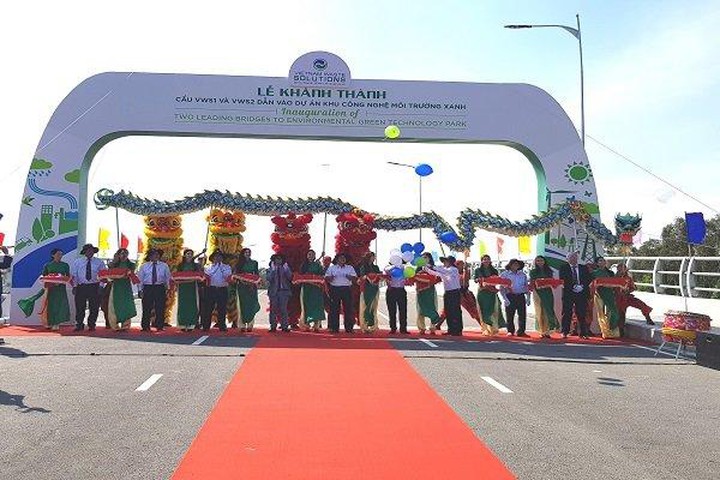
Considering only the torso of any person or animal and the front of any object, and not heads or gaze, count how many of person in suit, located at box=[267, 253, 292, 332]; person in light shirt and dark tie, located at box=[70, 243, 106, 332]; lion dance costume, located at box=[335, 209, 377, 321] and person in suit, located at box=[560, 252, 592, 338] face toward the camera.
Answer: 4

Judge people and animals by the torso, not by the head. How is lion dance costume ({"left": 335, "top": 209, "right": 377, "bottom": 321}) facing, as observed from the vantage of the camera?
facing the viewer

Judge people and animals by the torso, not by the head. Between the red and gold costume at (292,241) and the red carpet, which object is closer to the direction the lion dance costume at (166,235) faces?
the red carpet

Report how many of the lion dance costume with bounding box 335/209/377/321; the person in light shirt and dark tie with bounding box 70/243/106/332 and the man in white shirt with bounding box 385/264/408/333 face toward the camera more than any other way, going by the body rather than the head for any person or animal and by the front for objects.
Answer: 3

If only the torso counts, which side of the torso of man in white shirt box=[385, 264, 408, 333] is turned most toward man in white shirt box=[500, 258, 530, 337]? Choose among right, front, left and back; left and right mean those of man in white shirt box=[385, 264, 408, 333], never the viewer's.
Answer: left

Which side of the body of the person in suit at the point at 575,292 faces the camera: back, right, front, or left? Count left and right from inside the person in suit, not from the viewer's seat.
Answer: front

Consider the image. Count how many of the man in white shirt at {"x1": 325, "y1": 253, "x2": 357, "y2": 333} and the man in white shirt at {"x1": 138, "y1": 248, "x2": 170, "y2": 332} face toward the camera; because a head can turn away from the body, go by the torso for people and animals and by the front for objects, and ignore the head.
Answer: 2

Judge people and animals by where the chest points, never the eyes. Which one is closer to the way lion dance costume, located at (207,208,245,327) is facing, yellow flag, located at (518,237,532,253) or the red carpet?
the red carpet

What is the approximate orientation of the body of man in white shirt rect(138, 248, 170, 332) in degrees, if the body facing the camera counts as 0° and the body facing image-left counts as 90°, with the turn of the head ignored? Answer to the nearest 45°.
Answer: approximately 0°

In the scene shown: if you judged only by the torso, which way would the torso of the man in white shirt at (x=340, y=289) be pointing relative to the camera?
toward the camera

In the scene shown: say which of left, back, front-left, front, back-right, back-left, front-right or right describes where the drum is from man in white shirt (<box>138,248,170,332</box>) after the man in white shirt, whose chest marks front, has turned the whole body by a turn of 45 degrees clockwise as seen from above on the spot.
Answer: left

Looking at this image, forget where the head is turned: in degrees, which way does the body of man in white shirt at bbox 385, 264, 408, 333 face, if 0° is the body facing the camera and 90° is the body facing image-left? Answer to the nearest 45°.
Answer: approximately 0°

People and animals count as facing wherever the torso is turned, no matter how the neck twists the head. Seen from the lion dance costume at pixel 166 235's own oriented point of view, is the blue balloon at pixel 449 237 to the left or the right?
on its left
